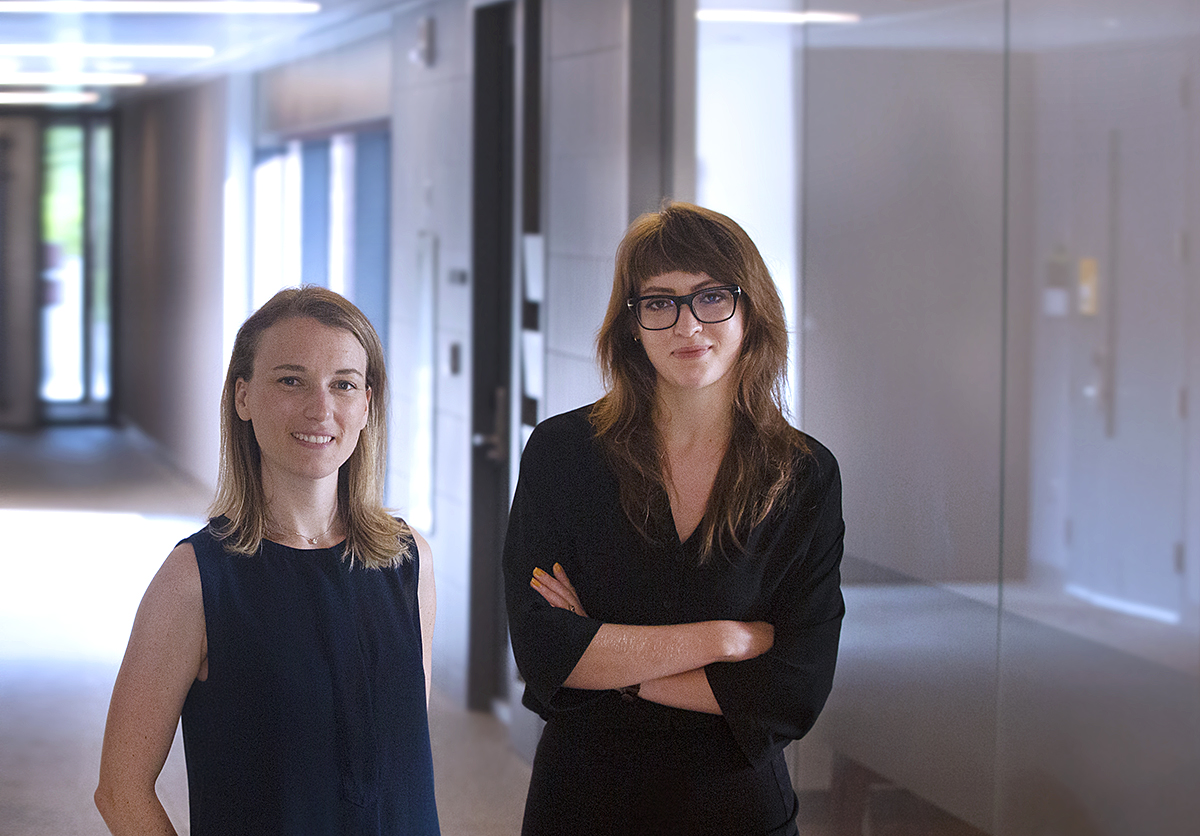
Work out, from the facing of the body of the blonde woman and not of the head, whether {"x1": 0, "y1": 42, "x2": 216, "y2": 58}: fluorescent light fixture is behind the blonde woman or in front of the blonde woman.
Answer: behind

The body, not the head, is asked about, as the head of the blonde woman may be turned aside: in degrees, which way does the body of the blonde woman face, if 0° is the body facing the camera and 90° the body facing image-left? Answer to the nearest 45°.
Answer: approximately 315°

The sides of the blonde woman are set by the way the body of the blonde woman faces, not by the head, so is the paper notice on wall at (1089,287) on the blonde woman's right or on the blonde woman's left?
on the blonde woman's left
